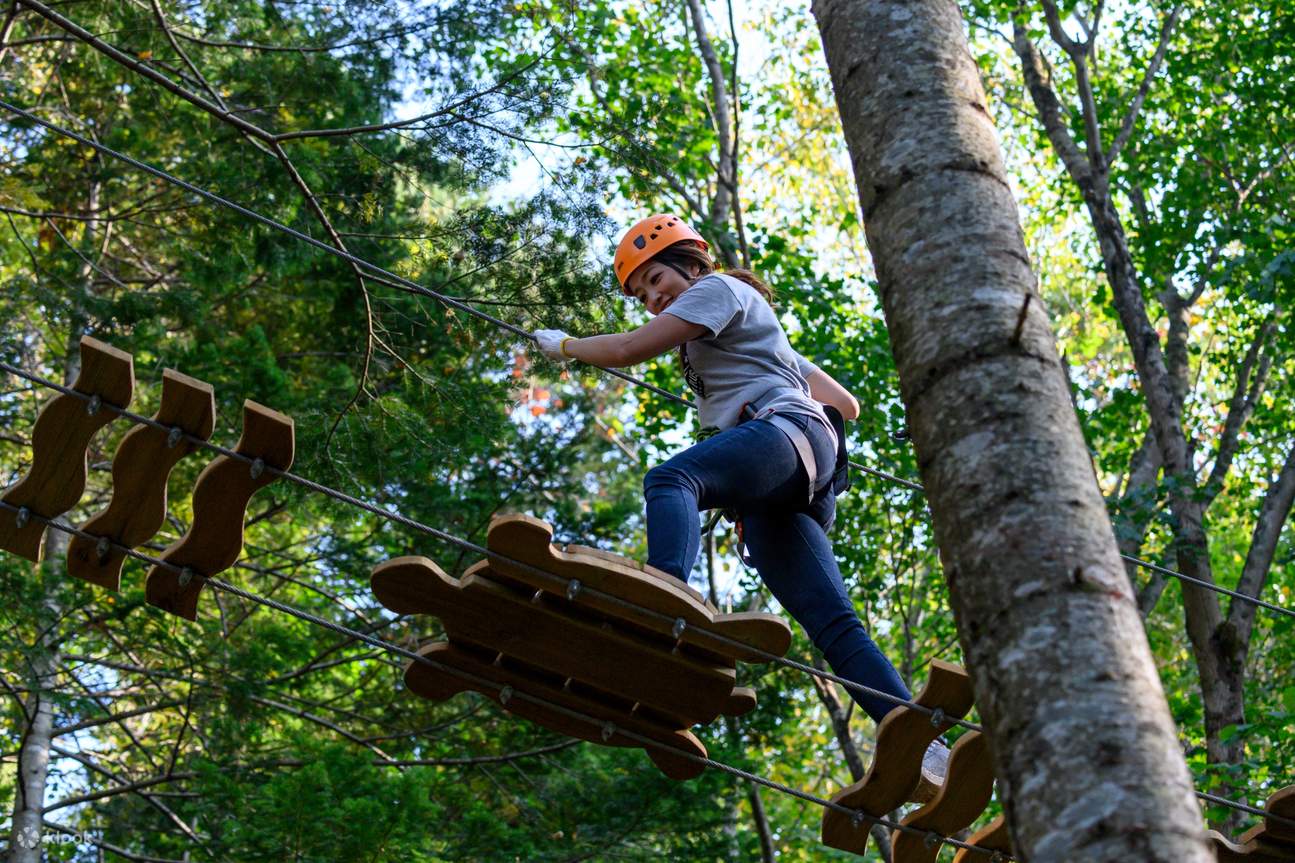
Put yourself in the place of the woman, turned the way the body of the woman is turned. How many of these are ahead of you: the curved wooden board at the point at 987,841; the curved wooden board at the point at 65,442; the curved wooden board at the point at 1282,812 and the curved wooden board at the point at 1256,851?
1

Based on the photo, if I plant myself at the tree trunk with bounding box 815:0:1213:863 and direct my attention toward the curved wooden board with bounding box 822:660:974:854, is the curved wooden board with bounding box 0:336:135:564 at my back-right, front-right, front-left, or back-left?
front-left

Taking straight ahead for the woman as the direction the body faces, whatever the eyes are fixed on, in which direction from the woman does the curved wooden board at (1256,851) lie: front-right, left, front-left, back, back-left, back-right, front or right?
back-right

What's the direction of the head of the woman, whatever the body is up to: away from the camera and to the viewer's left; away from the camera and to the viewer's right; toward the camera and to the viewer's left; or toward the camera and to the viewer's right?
toward the camera and to the viewer's left

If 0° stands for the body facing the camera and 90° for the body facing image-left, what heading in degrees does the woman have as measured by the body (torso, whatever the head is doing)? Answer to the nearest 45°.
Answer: approximately 90°

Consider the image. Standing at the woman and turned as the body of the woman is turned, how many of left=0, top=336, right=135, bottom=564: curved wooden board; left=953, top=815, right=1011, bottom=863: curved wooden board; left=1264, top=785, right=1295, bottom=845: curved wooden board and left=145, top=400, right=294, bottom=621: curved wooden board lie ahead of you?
2

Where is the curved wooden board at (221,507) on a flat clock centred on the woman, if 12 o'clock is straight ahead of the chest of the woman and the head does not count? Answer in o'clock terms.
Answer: The curved wooden board is roughly at 12 o'clock from the woman.

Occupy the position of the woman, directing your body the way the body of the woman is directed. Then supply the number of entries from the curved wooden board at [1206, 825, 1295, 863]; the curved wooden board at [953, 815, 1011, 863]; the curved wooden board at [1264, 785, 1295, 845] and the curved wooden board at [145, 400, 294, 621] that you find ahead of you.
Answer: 1

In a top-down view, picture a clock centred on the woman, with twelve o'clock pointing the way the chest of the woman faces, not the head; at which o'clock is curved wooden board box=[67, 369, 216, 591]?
The curved wooden board is roughly at 12 o'clock from the woman.

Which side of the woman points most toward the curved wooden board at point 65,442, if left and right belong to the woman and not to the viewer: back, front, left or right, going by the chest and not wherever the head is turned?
front
